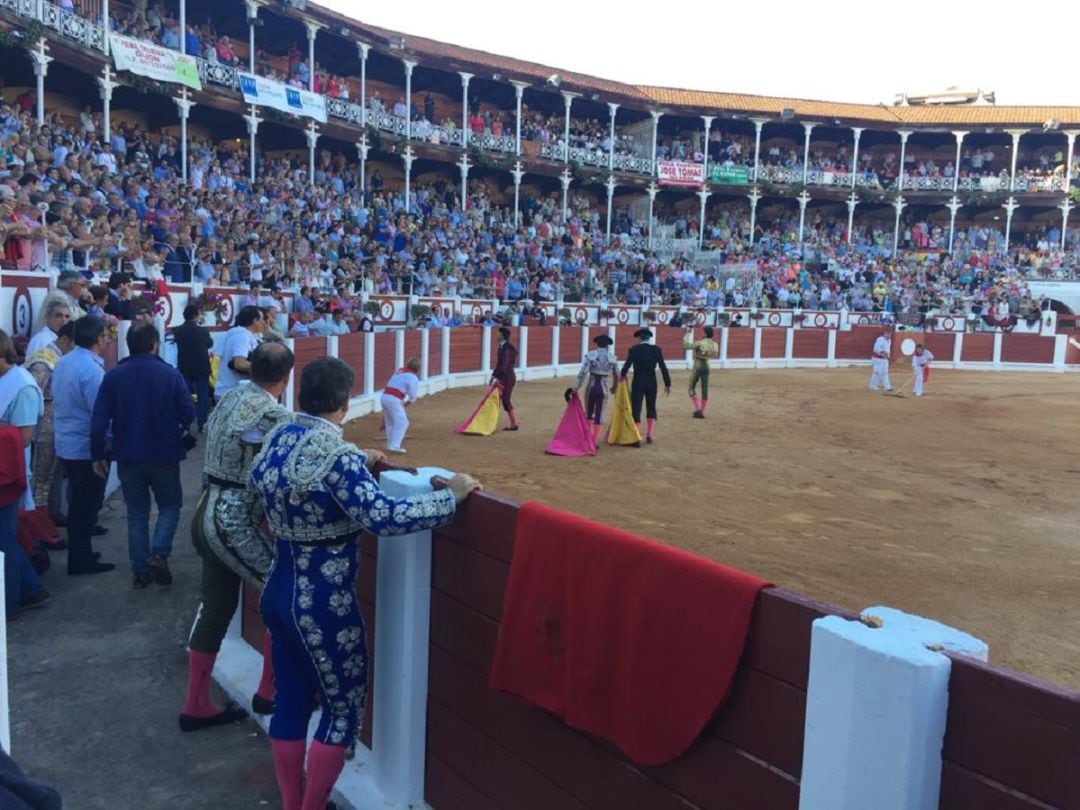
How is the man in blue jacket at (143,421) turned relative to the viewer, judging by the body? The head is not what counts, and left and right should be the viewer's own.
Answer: facing away from the viewer

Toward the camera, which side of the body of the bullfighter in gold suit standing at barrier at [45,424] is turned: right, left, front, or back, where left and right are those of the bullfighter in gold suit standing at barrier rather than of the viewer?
right

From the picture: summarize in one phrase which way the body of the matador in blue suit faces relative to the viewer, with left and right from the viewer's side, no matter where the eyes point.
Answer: facing away from the viewer and to the right of the viewer

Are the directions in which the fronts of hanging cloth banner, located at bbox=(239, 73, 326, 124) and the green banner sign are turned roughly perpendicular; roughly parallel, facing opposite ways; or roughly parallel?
roughly perpendicular

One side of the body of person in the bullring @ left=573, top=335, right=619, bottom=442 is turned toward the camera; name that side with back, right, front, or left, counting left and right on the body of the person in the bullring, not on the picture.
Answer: back

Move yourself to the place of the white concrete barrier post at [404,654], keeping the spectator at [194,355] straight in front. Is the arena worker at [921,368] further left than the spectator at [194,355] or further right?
right

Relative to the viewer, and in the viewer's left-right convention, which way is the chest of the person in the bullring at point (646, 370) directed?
facing away from the viewer

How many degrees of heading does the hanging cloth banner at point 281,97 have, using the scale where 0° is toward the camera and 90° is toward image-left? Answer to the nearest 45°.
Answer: approximately 315°

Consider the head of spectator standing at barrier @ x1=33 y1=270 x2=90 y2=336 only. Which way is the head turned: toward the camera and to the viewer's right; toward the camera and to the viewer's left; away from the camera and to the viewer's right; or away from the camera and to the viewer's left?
toward the camera and to the viewer's right

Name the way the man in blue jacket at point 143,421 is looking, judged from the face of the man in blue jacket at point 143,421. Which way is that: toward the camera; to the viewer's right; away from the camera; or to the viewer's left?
away from the camera

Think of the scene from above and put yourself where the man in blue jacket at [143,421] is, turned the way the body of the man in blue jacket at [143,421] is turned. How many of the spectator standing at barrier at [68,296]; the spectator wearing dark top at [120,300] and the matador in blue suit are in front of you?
2
